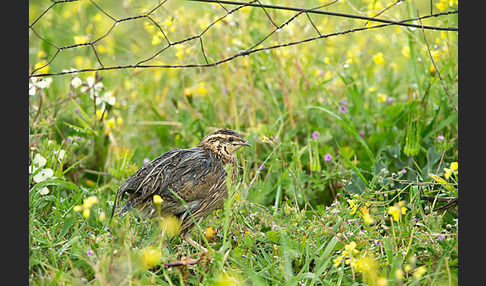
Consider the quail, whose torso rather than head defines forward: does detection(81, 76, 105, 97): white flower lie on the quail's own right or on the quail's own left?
on the quail's own left

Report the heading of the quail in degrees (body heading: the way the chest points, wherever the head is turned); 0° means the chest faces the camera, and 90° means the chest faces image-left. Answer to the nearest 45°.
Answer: approximately 270°

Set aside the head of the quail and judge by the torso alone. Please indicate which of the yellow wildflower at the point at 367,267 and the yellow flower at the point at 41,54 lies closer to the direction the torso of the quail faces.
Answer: the yellow wildflower

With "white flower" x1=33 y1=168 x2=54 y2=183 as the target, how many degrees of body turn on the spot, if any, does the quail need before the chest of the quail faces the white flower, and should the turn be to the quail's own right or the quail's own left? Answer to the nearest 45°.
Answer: approximately 180°

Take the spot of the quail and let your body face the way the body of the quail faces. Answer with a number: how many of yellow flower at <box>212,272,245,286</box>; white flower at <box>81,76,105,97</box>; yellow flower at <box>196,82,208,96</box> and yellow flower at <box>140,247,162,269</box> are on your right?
2

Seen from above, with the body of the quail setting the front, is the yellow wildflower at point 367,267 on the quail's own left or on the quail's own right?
on the quail's own right

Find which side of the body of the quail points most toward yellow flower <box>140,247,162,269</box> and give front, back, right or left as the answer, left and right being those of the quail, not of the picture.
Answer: right

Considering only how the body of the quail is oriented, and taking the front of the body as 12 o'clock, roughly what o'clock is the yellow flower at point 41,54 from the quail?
The yellow flower is roughly at 8 o'clock from the quail.

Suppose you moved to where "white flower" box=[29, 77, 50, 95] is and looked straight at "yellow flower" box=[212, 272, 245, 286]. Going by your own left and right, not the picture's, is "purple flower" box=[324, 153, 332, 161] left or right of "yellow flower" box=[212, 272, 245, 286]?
left

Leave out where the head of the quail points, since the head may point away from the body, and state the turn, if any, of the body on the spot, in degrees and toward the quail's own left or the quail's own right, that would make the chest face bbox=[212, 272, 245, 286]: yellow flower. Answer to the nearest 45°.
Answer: approximately 90° to the quail's own right

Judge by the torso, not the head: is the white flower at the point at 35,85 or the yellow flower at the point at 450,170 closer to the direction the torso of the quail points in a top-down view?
the yellow flower
